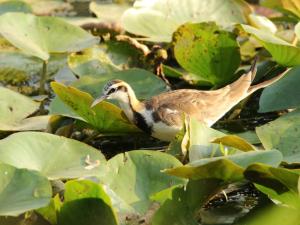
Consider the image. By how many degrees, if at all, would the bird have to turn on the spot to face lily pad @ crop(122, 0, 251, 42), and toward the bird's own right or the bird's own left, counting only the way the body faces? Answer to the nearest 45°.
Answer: approximately 90° to the bird's own right

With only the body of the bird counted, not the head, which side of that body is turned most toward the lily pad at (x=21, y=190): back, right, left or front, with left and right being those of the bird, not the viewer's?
left

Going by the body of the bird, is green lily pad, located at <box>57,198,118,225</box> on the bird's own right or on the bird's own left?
on the bird's own left

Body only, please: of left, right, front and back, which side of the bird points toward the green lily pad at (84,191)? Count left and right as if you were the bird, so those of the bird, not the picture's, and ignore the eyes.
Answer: left

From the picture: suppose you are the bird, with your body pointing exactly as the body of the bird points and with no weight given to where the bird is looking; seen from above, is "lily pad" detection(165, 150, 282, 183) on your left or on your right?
on your left

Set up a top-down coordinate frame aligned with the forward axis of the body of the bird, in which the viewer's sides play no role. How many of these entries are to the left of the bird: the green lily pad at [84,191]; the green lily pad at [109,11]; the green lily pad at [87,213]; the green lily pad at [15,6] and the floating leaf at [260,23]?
2

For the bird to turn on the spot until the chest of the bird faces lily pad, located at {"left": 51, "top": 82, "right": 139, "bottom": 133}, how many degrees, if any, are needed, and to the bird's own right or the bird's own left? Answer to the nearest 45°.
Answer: approximately 45° to the bird's own left

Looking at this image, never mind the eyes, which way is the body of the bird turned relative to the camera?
to the viewer's left

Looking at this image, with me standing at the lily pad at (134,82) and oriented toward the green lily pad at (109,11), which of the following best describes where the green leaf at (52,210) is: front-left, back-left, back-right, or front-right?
back-left

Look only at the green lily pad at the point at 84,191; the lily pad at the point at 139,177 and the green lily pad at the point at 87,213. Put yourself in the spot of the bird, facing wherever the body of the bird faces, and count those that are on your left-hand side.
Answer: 3

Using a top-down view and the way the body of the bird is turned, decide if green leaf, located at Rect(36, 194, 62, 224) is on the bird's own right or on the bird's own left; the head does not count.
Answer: on the bird's own left

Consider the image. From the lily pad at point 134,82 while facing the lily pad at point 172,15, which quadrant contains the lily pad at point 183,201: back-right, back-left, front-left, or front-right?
back-right

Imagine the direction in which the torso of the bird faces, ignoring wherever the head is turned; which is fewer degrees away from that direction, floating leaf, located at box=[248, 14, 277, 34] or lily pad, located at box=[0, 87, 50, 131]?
the lily pad
